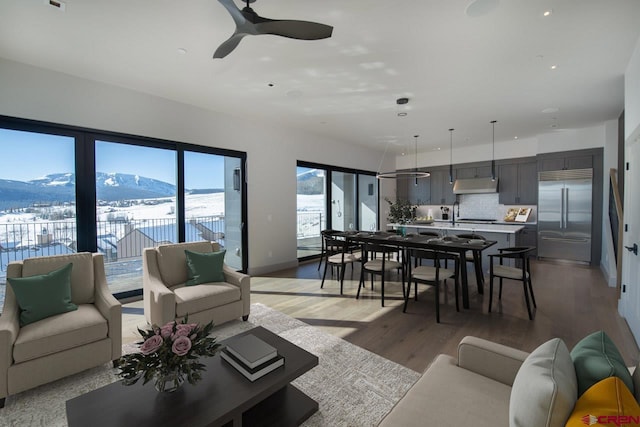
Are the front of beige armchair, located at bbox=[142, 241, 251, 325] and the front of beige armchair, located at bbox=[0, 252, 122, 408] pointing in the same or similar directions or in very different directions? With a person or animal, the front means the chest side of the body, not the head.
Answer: same or similar directions

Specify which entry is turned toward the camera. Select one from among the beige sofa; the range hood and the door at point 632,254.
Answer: the range hood

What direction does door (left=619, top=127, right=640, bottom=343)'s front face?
to the viewer's left

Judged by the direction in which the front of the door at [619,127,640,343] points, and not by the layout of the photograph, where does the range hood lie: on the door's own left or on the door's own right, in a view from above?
on the door's own right

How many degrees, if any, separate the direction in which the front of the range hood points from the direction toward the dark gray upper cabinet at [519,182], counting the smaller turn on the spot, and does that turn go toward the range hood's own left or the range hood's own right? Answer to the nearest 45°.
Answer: approximately 90° to the range hood's own left

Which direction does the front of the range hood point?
toward the camera

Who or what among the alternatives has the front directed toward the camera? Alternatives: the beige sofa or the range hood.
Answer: the range hood

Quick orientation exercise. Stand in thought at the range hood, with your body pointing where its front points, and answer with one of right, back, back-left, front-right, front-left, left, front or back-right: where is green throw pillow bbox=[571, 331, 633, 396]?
front

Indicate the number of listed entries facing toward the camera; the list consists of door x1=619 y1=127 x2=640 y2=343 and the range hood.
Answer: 1

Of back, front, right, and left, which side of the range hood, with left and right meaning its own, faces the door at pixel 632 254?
front

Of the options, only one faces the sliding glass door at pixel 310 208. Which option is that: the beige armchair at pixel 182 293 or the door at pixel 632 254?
the door

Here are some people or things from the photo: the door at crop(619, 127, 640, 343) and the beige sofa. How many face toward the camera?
0

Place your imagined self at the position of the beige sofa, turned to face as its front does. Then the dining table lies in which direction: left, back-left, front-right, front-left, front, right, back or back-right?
front-right
